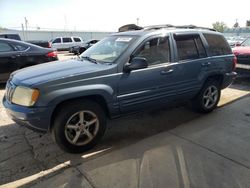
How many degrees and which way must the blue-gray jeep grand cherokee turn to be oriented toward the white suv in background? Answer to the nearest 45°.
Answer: approximately 135° to its right

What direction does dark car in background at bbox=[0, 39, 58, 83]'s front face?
to the viewer's left

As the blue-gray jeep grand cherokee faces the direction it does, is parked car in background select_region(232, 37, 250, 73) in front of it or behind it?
behind

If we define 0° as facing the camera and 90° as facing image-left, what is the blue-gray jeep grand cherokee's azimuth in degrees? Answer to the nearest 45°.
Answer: approximately 45°

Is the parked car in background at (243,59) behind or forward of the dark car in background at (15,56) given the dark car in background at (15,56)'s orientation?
behind

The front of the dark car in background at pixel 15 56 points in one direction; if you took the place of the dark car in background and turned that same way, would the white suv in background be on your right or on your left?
on your right

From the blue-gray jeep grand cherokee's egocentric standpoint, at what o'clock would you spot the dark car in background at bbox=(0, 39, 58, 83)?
The dark car in background is roughly at 3 o'clock from the blue-gray jeep grand cherokee.

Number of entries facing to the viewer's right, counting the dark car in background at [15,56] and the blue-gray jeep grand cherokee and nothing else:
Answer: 0
